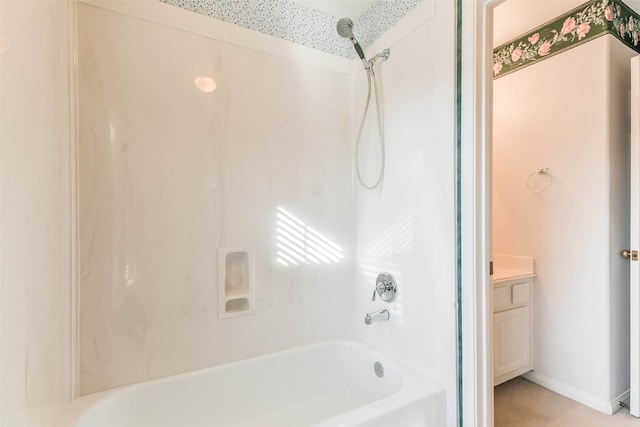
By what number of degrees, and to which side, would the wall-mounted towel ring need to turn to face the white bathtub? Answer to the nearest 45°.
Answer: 0° — it already faces it

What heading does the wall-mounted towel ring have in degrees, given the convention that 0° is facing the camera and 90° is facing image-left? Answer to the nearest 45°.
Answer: approximately 45°

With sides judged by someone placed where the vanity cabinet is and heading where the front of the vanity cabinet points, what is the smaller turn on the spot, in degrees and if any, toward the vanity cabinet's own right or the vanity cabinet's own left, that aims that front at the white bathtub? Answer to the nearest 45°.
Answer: approximately 90° to the vanity cabinet's own right

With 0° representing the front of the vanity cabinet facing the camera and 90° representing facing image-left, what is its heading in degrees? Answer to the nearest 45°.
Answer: approximately 315°

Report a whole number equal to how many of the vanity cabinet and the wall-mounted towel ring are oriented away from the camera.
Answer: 0

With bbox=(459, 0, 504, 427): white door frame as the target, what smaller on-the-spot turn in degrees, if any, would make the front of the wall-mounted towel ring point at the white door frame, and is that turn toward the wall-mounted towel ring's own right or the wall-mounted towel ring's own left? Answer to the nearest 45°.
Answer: approximately 45° to the wall-mounted towel ring's own left
